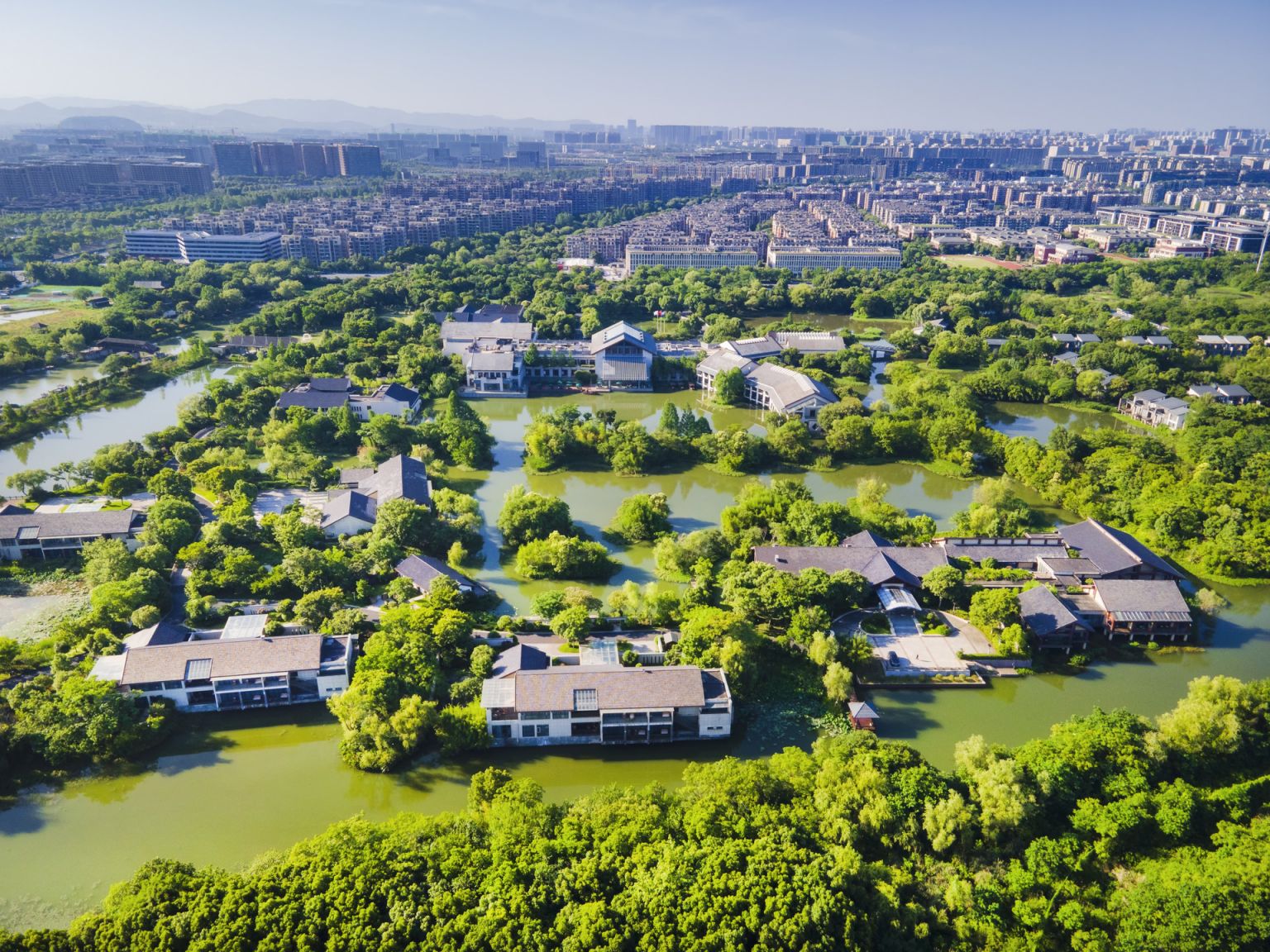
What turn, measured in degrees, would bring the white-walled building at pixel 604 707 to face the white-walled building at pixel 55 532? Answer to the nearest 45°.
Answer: approximately 135° to its right

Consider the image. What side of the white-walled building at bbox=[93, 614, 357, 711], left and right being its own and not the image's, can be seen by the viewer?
front

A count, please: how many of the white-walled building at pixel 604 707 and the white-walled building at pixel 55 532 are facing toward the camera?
2

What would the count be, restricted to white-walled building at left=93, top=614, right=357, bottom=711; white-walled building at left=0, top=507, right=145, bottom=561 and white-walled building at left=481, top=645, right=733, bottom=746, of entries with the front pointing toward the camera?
3

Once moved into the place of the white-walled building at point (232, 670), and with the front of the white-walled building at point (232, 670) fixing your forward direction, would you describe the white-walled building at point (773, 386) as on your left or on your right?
on your left

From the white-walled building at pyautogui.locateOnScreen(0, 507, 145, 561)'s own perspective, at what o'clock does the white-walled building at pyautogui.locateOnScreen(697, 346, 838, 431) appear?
the white-walled building at pyautogui.locateOnScreen(697, 346, 838, 431) is roughly at 9 o'clock from the white-walled building at pyautogui.locateOnScreen(0, 507, 145, 561).

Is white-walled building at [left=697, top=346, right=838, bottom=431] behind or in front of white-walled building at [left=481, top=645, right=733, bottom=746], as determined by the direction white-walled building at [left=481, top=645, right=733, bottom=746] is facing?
behind

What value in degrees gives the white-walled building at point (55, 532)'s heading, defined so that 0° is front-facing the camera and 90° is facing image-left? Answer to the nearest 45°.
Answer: approximately 0°

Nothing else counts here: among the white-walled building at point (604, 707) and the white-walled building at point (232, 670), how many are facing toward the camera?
2

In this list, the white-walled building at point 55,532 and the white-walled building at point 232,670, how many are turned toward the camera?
2

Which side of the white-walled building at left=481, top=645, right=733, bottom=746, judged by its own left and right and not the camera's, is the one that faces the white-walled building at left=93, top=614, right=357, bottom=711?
right

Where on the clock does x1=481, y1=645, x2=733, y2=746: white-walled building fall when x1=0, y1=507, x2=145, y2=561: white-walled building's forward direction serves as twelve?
x1=481, y1=645, x2=733, y2=746: white-walled building is roughly at 11 o'clock from x1=0, y1=507, x2=145, y2=561: white-walled building.
